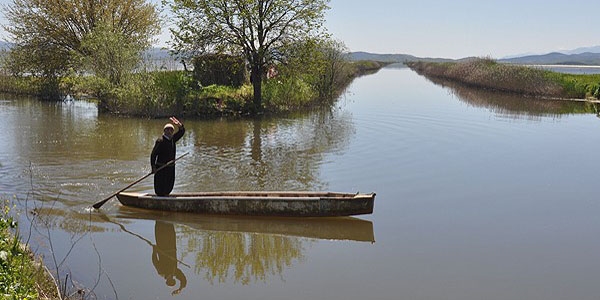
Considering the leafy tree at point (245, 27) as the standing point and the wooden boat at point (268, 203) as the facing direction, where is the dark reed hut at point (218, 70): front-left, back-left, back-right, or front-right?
back-right

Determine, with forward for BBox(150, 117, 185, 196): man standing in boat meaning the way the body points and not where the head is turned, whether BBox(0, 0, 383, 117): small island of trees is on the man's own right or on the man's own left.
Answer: on the man's own left

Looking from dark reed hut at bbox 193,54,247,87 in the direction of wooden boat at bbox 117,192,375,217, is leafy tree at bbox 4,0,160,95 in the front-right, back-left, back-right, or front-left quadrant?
back-right

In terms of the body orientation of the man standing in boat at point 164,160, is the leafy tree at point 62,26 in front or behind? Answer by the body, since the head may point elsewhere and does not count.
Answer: behind

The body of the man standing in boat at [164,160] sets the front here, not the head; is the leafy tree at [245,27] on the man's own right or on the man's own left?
on the man's own left

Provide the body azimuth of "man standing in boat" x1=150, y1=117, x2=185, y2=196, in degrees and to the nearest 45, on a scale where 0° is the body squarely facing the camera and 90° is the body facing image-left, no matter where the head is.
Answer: approximately 315°
